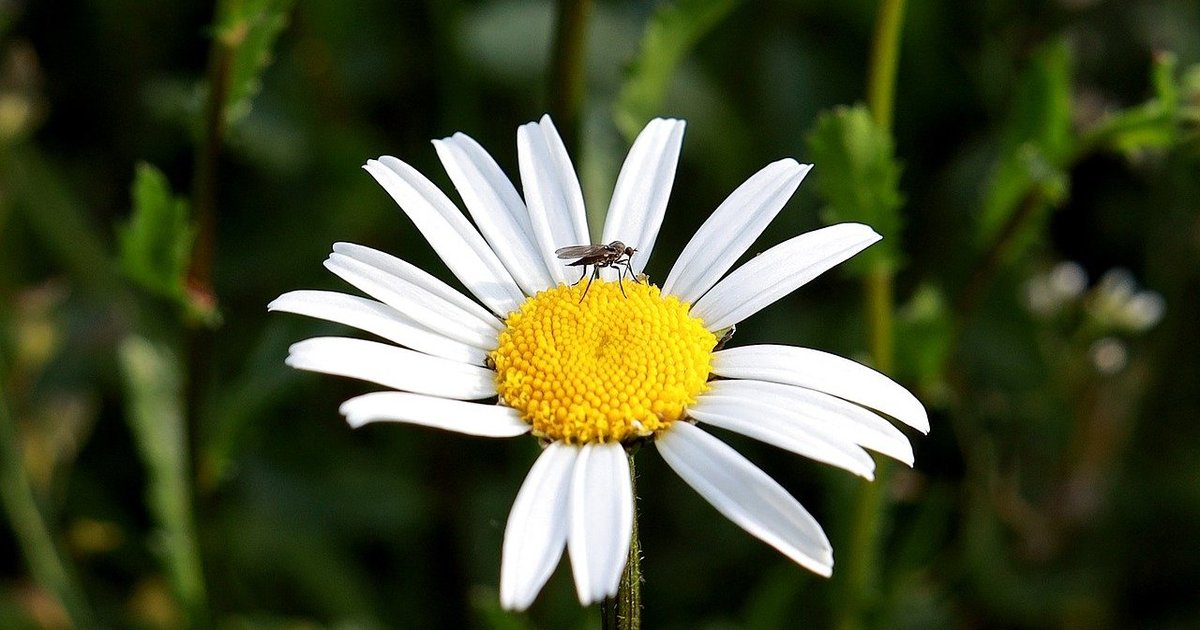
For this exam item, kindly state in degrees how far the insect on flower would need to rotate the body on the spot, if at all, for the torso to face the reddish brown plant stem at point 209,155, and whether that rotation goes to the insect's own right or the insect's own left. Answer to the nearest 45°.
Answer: approximately 180°

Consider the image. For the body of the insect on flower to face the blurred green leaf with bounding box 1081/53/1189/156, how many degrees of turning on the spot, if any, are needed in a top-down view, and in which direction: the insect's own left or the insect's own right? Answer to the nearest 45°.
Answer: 0° — it already faces it

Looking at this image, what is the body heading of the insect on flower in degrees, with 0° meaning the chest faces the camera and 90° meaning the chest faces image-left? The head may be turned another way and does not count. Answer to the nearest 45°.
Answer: approximately 270°

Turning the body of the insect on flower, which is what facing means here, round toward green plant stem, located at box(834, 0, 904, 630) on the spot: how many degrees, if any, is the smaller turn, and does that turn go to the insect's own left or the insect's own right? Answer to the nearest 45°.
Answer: approximately 45° to the insect's own left

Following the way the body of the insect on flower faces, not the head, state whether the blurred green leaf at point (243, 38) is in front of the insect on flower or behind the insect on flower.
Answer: behind

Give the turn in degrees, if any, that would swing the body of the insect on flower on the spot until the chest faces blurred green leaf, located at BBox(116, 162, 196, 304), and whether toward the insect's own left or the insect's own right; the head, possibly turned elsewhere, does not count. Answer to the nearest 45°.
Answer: approximately 180°

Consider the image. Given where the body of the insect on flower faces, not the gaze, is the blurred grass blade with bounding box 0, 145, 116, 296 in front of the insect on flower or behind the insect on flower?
behind
